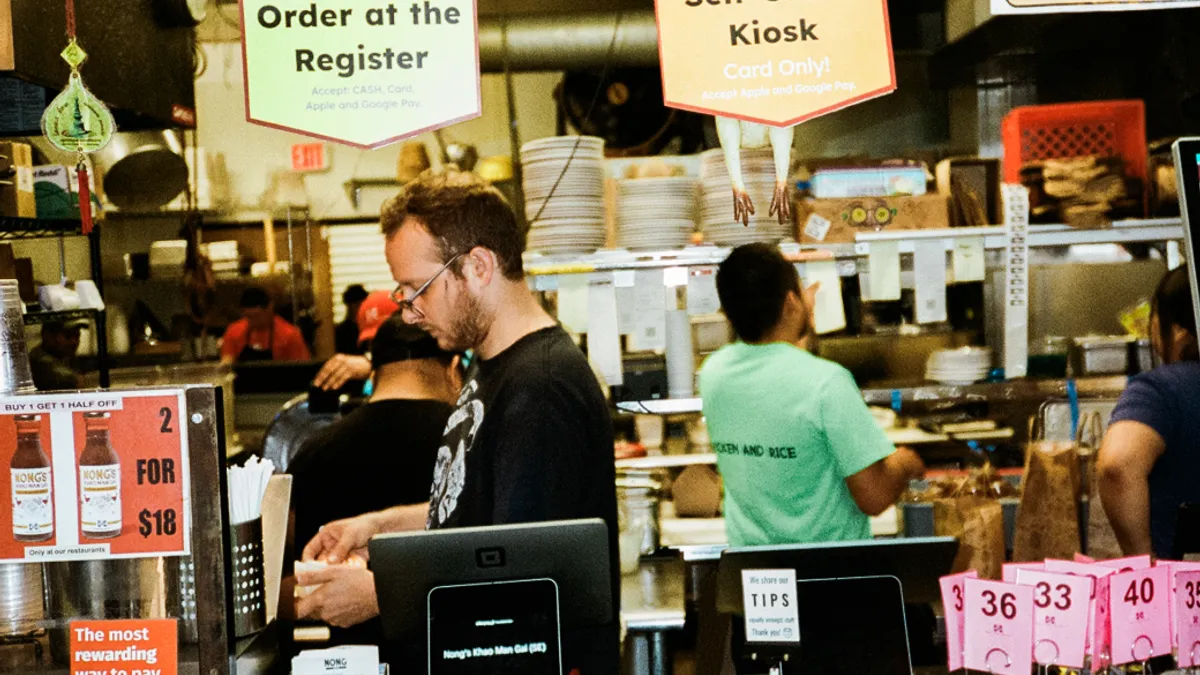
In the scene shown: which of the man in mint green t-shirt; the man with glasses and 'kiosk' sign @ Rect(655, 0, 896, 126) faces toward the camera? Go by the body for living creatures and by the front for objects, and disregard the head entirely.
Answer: the 'kiosk' sign

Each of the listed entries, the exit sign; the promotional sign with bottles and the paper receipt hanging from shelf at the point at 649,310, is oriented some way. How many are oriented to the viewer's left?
0

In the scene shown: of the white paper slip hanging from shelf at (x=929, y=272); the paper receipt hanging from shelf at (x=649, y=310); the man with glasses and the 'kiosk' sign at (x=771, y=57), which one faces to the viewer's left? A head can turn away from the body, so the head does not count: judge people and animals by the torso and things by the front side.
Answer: the man with glasses

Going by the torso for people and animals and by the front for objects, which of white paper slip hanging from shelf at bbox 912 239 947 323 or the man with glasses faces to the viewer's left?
the man with glasses

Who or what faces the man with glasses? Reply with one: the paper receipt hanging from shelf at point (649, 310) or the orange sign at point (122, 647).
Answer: the paper receipt hanging from shelf

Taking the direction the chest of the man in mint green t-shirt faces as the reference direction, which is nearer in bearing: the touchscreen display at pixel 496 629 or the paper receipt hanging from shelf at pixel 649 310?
the paper receipt hanging from shelf

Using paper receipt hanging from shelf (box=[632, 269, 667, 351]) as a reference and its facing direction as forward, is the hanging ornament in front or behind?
in front

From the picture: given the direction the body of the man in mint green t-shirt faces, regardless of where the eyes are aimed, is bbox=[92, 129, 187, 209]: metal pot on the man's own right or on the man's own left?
on the man's own left

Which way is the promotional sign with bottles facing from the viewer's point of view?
toward the camera

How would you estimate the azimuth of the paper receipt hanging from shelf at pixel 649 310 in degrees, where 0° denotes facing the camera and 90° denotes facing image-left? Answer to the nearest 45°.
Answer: approximately 0°

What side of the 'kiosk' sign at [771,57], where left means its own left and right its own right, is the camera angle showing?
front

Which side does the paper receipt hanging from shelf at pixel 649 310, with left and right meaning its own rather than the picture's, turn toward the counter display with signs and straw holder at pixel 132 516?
front

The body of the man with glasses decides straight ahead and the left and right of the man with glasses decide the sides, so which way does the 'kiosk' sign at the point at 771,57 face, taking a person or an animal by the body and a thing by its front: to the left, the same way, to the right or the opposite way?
to the left

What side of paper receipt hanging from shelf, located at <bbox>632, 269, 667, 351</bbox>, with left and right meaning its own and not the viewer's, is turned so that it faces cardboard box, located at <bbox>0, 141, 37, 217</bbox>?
right

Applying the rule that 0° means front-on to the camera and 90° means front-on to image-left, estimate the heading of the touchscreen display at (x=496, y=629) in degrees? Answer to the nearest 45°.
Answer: approximately 0°

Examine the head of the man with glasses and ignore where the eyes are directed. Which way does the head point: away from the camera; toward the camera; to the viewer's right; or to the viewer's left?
to the viewer's left

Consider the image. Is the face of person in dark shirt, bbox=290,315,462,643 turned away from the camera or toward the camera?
away from the camera

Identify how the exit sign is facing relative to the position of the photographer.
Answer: facing the viewer

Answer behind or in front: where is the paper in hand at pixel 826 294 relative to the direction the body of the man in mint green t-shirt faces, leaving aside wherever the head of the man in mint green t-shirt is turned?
in front
